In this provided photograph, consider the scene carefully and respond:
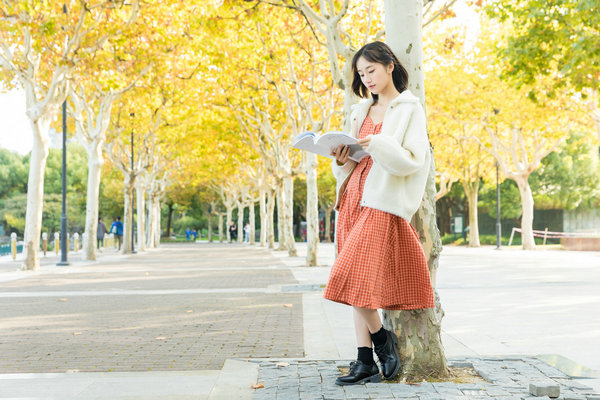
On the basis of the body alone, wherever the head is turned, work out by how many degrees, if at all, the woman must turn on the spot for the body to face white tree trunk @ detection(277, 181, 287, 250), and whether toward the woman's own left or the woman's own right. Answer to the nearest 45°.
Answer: approximately 135° to the woman's own right

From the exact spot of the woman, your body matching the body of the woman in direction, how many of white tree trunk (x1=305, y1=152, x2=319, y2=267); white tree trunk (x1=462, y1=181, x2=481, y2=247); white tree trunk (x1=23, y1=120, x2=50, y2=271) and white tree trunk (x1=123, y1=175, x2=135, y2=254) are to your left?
0

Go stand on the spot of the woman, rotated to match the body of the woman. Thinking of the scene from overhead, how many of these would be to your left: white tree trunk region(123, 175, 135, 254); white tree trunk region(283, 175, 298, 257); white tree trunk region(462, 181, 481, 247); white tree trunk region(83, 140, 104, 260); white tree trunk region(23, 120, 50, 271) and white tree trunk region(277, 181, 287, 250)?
0

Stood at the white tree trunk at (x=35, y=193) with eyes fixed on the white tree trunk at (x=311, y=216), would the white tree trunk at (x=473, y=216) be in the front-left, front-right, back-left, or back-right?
front-left

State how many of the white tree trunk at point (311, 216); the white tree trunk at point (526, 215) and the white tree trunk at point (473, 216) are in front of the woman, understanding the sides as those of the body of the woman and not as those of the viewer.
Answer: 0

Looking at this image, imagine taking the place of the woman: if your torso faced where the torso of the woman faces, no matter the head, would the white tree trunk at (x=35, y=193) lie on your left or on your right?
on your right

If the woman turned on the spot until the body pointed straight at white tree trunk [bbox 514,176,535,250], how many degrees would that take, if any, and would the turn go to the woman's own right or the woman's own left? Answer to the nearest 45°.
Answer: approximately 135° to the woman's own right

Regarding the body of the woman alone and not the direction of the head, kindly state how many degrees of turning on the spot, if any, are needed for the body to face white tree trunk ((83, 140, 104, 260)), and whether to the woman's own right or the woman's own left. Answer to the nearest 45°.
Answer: approximately 90° to the woman's own right

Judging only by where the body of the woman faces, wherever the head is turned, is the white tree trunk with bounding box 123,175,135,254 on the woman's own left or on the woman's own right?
on the woman's own right

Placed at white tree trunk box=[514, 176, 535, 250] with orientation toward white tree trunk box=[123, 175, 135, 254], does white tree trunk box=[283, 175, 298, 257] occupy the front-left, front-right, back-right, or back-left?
front-left

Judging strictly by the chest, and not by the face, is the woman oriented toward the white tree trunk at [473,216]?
no

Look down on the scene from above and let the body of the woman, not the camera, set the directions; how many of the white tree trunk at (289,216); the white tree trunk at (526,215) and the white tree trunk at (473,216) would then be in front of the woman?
0

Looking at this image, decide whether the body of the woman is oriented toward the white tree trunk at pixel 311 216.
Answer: no

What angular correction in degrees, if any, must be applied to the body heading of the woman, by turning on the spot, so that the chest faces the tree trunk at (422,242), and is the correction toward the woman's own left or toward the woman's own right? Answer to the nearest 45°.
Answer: approximately 180°

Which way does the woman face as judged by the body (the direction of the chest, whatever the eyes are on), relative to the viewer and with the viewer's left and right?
facing the viewer and to the left of the viewer

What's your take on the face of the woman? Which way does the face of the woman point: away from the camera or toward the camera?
toward the camera
